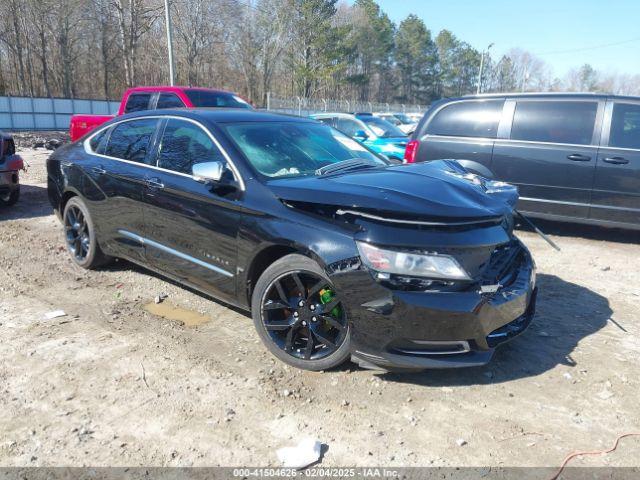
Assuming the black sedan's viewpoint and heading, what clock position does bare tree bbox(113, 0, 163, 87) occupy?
The bare tree is roughly at 7 o'clock from the black sedan.

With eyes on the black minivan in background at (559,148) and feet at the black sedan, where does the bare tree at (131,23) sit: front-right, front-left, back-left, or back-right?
front-left

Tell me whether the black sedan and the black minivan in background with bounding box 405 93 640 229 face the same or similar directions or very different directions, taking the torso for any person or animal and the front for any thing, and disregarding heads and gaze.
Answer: same or similar directions

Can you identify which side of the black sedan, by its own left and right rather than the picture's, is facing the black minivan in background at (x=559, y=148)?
left

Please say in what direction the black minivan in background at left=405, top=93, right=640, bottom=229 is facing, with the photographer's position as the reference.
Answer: facing to the right of the viewer

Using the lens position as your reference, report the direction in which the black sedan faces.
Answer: facing the viewer and to the right of the viewer

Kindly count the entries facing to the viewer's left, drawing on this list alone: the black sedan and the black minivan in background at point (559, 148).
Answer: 0

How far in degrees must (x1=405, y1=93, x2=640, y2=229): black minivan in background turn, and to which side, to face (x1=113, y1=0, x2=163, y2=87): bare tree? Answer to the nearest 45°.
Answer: approximately 135° to its left
